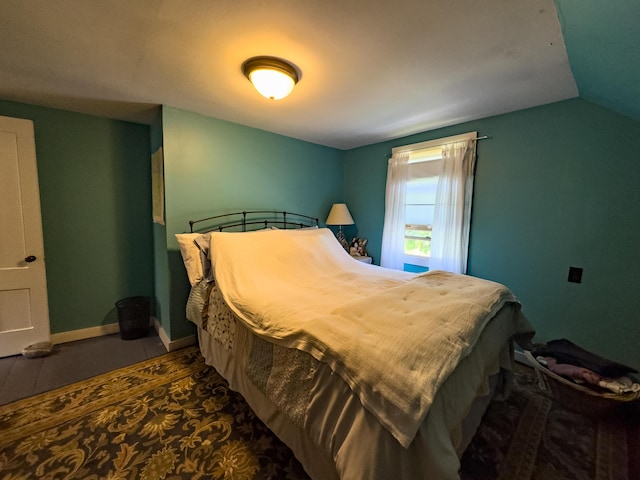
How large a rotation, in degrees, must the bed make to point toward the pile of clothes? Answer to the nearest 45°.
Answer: approximately 90° to its left

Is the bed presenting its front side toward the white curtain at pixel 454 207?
no

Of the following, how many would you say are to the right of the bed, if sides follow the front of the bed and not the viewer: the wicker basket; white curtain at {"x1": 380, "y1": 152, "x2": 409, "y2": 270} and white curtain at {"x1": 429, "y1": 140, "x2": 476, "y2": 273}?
0

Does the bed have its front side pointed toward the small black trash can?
no

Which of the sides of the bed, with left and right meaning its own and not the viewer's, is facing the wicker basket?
left

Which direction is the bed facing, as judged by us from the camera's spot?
facing the viewer and to the right of the viewer

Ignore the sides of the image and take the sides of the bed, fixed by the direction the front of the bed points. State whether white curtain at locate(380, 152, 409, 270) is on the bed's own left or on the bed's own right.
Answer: on the bed's own left

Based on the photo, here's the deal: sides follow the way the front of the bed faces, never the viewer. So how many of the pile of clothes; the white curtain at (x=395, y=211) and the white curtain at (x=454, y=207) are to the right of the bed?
0

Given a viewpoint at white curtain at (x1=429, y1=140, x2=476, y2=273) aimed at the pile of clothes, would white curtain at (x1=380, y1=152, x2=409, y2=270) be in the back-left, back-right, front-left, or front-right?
back-right

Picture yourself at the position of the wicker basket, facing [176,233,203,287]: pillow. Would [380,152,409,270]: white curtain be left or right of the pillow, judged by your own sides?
right

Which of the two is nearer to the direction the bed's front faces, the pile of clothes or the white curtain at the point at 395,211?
the pile of clothes
